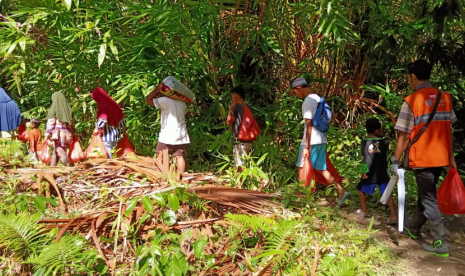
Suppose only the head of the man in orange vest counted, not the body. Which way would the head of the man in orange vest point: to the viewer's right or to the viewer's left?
to the viewer's left

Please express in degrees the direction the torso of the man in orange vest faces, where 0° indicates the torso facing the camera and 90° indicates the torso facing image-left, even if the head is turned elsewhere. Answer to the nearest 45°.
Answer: approximately 135°

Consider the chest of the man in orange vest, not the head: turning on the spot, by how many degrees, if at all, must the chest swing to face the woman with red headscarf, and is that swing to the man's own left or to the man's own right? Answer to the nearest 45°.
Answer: approximately 45° to the man's own left

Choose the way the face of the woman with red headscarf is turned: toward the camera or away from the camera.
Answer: away from the camera
